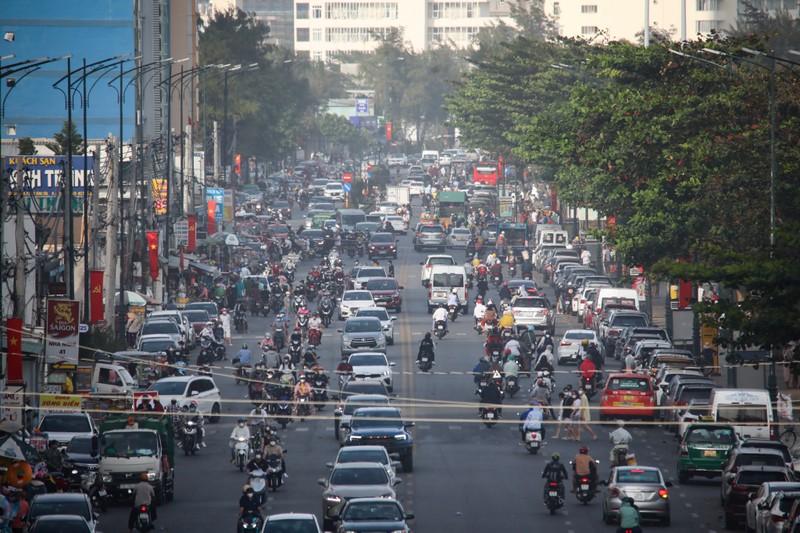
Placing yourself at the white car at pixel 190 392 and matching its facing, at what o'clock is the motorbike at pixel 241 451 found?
The motorbike is roughly at 10 o'clock from the white car.

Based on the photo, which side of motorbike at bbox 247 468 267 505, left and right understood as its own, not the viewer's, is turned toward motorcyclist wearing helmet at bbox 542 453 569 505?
left

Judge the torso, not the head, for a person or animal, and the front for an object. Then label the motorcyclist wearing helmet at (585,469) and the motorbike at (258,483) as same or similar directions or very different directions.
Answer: very different directions

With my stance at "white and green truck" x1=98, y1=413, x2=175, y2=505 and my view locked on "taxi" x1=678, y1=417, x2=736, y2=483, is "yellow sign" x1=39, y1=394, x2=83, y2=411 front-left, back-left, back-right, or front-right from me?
back-left

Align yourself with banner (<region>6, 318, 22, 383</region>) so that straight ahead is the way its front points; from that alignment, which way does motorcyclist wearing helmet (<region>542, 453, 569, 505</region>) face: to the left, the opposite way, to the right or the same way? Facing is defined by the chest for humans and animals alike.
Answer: the opposite way

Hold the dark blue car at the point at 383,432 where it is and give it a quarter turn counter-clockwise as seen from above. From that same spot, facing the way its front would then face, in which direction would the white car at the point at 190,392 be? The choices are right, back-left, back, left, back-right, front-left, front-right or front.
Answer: back-left

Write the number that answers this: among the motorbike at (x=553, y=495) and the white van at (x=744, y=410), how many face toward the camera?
0

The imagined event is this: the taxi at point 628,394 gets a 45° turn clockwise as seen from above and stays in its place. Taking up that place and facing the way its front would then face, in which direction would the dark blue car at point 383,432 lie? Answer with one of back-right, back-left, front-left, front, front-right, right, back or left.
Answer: back

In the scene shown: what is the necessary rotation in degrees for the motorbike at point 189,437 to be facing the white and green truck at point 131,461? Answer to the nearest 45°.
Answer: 0° — it already faces it

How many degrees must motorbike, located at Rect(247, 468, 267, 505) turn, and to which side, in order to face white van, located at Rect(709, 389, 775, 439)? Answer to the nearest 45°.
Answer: approximately 135° to its left

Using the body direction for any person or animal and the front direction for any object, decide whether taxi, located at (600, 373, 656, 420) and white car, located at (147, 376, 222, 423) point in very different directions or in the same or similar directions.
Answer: very different directions

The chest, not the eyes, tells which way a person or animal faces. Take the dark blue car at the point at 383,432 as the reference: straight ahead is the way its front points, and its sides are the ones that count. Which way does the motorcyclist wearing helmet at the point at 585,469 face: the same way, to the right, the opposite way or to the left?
the opposite way

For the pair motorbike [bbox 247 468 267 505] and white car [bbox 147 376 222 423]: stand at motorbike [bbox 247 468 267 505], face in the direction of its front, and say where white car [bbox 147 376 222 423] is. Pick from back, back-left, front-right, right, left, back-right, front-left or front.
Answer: back

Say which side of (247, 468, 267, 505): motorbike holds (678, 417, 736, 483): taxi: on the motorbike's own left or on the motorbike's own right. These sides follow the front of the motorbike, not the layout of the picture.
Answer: on the motorbike's own left

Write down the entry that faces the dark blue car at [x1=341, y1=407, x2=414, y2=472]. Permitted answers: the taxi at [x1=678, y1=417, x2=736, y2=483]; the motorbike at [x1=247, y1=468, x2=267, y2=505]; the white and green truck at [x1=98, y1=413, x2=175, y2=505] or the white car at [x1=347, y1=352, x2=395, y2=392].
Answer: the white car
